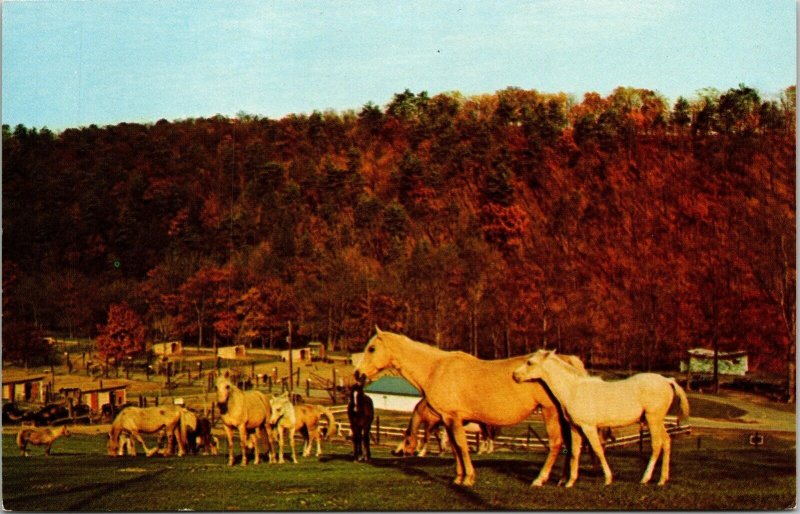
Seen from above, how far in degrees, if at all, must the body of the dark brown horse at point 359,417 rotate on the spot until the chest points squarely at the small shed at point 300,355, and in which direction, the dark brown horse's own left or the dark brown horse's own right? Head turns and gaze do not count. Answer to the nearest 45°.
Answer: approximately 135° to the dark brown horse's own right

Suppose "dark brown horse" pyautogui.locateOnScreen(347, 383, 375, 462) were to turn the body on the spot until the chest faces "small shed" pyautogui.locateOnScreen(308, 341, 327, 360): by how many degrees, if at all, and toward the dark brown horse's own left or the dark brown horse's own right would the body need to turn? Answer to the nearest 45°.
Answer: approximately 135° to the dark brown horse's own right

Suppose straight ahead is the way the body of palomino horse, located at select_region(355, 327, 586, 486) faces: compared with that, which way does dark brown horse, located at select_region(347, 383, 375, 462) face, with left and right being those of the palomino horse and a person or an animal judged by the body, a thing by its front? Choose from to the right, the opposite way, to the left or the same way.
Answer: to the left

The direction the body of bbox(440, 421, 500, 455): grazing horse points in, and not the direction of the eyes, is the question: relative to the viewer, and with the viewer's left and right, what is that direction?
facing to the left of the viewer

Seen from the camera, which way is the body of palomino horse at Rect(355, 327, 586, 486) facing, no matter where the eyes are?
to the viewer's left

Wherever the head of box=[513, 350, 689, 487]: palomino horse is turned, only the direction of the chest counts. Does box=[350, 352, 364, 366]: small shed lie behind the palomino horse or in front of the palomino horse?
in front

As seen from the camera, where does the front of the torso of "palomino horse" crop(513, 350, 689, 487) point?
to the viewer's left

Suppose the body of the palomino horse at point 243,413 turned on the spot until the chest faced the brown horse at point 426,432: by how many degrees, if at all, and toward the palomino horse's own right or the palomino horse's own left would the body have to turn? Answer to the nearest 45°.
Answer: approximately 135° to the palomino horse's own left

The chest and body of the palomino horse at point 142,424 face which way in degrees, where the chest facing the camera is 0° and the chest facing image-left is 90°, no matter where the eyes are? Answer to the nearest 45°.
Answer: approximately 90°

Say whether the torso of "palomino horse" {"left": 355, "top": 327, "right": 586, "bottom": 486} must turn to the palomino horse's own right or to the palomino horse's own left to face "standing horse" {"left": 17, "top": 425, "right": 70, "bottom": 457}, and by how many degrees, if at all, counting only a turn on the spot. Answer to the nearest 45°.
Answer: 0° — it already faces it
